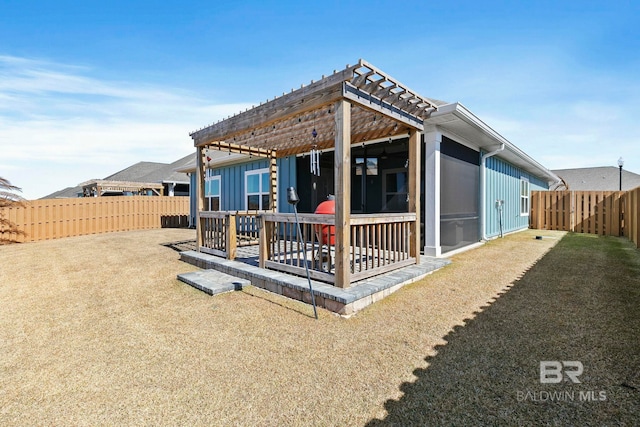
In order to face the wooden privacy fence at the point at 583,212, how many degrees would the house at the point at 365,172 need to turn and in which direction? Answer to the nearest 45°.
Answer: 0° — it already faces it

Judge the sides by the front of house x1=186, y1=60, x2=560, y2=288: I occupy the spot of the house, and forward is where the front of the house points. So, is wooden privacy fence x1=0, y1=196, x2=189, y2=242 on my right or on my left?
on my left

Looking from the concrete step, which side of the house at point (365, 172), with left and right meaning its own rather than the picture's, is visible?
back

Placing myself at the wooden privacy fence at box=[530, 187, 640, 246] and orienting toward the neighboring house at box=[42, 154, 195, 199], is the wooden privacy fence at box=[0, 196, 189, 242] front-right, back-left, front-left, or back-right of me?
front-left

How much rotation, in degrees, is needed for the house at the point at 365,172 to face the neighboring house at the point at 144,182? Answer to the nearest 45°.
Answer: approximately 90° to its left

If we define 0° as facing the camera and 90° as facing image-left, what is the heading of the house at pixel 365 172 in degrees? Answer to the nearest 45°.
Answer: approximately 225°

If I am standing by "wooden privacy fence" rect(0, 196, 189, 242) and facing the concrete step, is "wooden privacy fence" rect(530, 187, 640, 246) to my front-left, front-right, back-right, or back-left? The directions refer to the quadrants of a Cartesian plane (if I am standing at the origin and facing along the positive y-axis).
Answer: front-left
